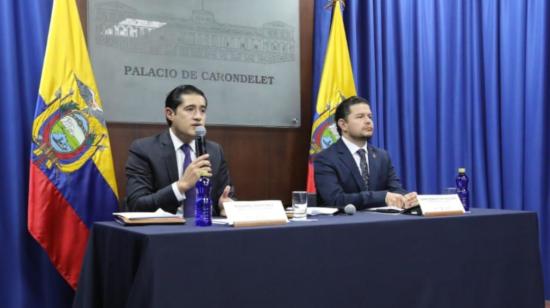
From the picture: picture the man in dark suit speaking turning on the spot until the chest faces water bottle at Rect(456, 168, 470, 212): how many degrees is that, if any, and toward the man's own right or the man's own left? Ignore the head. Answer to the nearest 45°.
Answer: approximately 45° to the man's own left

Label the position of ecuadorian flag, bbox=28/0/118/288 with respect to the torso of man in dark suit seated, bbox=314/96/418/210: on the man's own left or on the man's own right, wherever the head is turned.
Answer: on the man's own right

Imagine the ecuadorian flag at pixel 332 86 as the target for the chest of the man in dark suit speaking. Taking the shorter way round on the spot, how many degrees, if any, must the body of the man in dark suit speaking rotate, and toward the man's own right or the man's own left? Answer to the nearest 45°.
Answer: approximately 90° to the man's own left

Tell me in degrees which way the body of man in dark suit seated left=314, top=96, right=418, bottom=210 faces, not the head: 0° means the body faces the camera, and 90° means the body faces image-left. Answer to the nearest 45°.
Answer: approximately 315°

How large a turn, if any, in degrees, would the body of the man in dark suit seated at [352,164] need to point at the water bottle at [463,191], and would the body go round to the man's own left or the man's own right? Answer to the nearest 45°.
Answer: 0° — they already face it

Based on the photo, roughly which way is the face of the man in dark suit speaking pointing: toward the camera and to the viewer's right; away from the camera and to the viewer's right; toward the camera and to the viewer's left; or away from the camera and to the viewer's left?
toward the camera and to the viewer's right

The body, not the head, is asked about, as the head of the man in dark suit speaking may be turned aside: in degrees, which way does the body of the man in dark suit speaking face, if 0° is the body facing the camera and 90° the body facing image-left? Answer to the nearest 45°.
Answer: approximately 315°

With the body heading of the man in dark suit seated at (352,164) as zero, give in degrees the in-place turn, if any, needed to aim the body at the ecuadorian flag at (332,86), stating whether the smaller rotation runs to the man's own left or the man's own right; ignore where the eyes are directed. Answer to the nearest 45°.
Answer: approximately 135° to the man's own left

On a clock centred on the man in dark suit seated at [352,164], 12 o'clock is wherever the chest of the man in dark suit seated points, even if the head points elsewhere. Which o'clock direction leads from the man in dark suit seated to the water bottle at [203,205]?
The water bottle is roughly at 2 o'clock from the man in dark suit seated.
